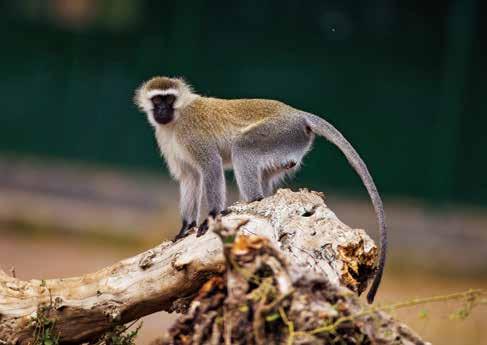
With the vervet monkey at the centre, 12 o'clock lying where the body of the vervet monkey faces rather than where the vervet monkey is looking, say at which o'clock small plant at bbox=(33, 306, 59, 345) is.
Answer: The small plant is roughly at 10 o'clock from the vervet monkey.

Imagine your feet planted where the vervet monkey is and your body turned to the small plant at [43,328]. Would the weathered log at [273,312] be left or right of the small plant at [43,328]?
left

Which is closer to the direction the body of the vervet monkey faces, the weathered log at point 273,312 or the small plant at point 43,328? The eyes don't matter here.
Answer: the small plant

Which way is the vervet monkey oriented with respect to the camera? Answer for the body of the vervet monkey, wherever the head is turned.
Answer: to the viewer's left
